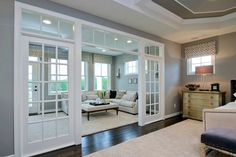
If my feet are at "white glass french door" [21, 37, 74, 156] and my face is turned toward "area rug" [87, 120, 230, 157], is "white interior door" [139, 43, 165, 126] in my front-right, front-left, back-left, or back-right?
front-left

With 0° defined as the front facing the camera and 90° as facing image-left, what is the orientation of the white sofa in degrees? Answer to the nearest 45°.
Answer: approximately 45°

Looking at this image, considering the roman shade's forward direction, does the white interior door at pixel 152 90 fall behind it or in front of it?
in front

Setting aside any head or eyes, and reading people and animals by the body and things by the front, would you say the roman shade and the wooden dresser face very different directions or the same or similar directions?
same or similar directions

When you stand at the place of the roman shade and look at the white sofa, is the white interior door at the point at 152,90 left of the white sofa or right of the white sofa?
left

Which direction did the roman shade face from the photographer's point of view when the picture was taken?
facing the viewer and to the left of the viewer

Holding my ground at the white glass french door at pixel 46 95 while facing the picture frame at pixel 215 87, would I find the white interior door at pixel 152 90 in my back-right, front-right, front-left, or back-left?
front-left

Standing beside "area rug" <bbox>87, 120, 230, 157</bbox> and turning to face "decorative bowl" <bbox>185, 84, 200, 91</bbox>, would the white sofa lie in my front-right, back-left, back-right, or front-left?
front-left

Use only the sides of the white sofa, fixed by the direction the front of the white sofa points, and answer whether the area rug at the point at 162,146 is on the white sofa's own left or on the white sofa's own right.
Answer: on the white sofa's own left

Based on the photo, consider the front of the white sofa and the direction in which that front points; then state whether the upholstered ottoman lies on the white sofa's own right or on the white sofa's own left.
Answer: on the white sofa's own left

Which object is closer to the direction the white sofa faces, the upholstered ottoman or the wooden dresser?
the upholstered ottoman

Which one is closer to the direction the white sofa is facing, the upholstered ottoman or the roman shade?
the upholstered ottoman

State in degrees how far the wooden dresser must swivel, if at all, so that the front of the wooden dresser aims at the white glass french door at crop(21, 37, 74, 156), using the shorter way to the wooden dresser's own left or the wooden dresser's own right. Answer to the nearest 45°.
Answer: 0° — it already faces it

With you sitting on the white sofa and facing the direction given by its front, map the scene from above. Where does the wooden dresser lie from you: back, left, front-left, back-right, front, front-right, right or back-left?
left

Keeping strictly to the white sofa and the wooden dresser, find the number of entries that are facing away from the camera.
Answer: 0

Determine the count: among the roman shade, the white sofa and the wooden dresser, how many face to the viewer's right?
0
